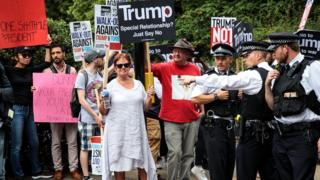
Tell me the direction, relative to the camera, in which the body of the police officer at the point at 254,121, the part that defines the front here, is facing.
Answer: to the viewer's left

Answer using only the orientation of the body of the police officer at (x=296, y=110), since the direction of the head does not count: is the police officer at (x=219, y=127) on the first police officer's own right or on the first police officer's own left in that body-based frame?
on the first police officer's own right

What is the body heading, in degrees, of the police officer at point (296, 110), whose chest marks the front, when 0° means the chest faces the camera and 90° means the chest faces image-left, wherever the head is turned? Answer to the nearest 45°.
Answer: approximately 45°

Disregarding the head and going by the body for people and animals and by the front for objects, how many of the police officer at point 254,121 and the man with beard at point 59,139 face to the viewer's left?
1

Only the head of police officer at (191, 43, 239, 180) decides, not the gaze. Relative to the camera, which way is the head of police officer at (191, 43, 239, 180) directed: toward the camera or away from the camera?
toward the camera

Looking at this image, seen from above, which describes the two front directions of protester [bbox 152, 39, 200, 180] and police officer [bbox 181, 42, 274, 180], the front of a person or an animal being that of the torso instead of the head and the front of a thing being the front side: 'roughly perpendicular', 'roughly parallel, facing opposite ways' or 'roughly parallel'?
roughly perpendicular

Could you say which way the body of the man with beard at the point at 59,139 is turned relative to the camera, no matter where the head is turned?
toward the camera

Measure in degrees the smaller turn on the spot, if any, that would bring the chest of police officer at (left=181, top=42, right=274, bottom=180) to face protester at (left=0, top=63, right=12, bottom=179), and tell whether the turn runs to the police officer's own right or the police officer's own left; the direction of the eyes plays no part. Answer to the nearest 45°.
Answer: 0° — they already face them

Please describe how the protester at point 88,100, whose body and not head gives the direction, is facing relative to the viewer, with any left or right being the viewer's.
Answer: facing the viewer and to the right of the viewer

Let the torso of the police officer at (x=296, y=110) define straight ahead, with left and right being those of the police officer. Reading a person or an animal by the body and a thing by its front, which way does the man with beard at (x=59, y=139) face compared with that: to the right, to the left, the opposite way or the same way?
to the left

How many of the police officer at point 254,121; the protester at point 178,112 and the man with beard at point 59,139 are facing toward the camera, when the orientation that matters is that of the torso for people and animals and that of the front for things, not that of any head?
2

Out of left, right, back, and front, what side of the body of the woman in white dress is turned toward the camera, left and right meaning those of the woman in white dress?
front

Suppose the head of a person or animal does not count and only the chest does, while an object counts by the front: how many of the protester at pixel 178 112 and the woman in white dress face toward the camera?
2

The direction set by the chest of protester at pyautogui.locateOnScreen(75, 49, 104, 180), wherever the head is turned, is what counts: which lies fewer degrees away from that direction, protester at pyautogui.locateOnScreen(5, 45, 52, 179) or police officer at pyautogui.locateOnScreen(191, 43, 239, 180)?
the police officer
